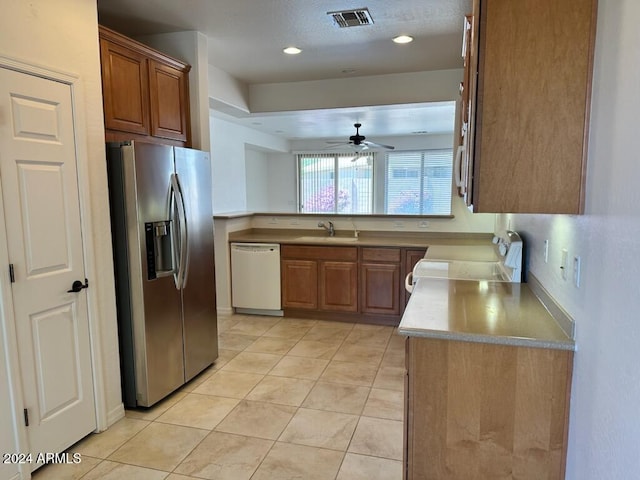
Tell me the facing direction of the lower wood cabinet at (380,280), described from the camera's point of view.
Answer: facing the viewer

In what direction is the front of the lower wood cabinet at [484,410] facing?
to the viewer's left

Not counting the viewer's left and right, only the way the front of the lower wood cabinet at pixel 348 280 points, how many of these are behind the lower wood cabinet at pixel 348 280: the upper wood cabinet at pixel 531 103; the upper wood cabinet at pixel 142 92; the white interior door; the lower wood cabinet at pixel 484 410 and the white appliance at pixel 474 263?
0

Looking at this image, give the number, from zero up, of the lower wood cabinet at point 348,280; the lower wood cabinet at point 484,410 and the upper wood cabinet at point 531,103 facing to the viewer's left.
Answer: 2

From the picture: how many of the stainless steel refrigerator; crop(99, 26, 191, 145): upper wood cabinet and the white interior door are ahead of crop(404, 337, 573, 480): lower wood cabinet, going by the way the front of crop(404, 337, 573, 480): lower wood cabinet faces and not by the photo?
3

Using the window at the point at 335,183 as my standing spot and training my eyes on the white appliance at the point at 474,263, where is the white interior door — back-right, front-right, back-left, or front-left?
front-right

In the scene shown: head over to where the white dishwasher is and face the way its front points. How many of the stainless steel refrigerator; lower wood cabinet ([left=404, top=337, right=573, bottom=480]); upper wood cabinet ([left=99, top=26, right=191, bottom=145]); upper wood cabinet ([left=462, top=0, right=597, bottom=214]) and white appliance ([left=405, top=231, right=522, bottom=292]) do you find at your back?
0

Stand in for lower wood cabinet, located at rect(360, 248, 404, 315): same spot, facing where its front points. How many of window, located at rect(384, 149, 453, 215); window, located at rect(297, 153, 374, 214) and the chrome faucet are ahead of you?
0

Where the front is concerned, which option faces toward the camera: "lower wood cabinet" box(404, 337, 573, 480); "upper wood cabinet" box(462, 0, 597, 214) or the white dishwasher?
the white dishwasher

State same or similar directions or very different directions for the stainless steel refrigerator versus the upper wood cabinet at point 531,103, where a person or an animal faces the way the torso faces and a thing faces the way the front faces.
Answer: very different directions

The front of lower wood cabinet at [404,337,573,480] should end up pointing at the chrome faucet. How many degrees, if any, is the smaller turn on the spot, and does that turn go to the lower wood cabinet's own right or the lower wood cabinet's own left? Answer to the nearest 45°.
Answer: approximately 45° to the lower wood cabinet's own right

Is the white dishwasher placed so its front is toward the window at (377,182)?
no

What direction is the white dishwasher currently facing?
toward the camera

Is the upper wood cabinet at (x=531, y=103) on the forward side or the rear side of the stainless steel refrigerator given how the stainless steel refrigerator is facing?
on the forward side

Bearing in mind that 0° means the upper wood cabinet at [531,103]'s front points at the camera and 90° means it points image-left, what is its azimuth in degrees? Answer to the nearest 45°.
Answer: approximately 90°

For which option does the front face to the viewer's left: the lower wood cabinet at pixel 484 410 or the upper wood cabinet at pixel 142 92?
the lower wood cabinet

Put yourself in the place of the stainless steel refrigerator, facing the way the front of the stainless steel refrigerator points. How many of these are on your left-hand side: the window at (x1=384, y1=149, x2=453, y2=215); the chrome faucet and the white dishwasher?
3
